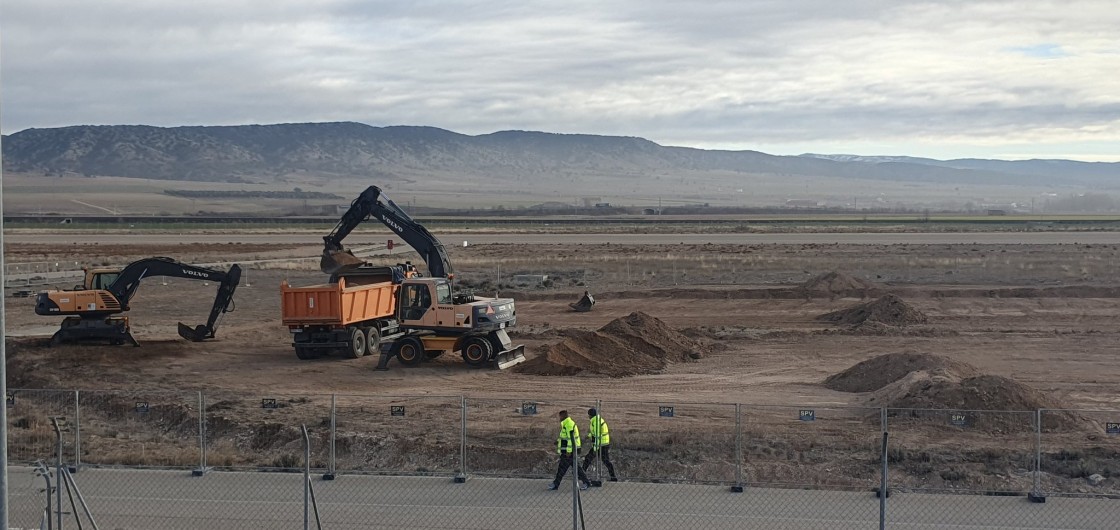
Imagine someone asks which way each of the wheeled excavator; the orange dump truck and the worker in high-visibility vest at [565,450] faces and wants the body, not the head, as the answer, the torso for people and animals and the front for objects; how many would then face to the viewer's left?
1

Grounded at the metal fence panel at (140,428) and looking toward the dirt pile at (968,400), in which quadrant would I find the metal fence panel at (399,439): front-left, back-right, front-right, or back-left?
front-right

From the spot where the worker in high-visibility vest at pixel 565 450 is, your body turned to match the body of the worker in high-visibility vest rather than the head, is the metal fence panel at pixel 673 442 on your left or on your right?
on your right

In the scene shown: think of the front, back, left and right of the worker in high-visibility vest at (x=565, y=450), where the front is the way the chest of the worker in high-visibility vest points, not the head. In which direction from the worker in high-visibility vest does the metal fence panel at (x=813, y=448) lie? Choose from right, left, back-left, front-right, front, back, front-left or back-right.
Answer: back-right

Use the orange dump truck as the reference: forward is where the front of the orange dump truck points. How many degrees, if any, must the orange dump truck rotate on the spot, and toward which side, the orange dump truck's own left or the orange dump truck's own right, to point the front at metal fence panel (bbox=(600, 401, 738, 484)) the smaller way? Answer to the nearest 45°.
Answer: approximately 90° to the orange dump truck's own right

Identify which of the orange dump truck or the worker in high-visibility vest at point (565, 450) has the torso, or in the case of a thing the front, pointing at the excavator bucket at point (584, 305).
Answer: the orange dump truck

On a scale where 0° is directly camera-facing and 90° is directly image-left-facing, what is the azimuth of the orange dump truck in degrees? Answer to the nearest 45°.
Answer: approximately 225°

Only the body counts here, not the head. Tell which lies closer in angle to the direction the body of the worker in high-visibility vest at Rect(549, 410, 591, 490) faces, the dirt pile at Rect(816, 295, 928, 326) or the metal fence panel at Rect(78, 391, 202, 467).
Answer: the metal fence panel

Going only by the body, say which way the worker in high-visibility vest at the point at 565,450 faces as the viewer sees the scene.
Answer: to the viewer's left
